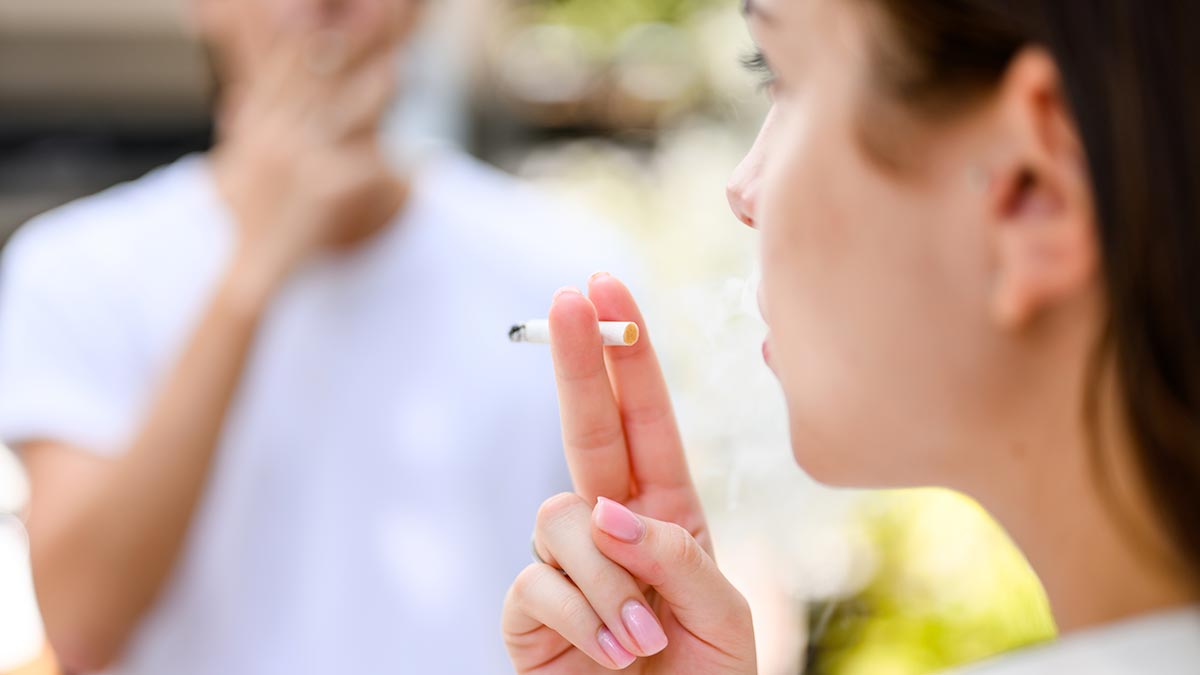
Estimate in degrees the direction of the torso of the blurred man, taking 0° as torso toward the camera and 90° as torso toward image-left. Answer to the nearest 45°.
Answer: approximately 0°
